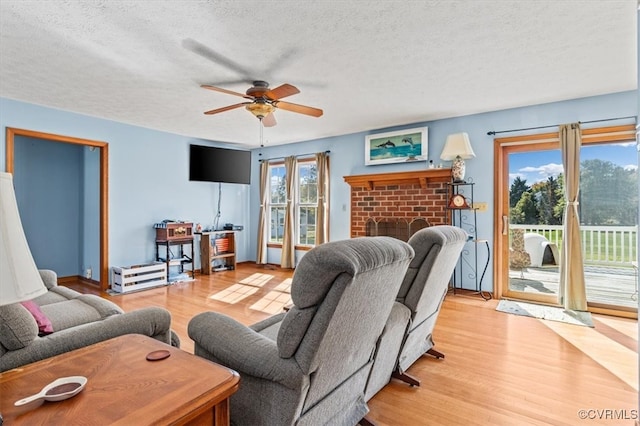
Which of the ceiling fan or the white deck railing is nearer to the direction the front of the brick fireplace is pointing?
the ceiling fan

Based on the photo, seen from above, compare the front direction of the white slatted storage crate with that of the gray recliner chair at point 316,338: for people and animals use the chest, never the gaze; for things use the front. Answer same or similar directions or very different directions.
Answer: very different directions

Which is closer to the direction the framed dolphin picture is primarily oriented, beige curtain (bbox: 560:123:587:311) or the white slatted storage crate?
the white slatted storage crate

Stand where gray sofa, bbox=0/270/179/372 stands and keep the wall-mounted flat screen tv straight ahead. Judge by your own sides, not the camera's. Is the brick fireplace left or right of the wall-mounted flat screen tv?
right

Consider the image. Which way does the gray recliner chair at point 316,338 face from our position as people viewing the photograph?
facing away from the viewer and to the left of the viewer

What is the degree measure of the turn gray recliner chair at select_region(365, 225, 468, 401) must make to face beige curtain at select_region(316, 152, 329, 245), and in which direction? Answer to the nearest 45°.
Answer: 0° — it already faces it

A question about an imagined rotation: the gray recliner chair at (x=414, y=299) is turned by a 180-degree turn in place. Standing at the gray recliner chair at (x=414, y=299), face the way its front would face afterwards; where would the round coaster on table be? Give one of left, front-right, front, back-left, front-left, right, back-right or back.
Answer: right

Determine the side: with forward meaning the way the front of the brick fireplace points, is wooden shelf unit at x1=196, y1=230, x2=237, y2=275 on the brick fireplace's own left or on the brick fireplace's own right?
on the brick fireplace's own right

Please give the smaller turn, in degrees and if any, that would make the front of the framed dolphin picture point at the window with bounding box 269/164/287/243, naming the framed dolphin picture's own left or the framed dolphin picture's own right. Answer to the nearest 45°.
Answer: approximately 90° to the framed dolphin picture's own right

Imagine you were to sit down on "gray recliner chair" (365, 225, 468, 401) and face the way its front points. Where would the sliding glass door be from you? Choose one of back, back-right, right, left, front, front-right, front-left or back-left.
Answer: right

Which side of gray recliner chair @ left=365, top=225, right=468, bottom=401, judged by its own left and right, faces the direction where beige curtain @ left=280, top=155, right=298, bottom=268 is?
front
